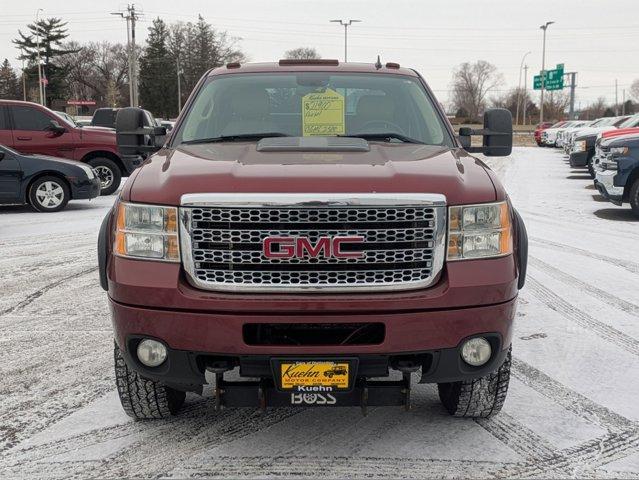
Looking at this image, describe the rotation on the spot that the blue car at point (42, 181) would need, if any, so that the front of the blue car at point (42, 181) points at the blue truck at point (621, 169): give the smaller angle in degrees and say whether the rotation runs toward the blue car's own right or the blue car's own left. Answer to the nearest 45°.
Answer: approximately 45° to the blue car's own right

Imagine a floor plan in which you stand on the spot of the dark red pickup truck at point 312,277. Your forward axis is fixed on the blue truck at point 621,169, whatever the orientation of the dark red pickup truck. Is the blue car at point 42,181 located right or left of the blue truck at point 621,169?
left

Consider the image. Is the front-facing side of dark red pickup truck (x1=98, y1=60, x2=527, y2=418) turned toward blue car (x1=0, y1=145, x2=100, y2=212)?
no

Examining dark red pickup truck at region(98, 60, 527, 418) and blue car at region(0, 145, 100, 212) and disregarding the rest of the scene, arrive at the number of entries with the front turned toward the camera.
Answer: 1

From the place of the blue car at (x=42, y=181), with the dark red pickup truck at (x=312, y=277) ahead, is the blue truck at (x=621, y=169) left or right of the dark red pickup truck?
left

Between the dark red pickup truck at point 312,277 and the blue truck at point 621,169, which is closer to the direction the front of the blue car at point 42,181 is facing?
the blue truck

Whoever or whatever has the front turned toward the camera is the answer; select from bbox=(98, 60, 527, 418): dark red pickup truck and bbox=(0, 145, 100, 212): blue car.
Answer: the dark red pickup truck

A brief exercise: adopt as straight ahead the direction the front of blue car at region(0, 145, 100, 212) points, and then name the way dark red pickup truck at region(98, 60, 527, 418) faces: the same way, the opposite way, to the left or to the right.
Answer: to the right

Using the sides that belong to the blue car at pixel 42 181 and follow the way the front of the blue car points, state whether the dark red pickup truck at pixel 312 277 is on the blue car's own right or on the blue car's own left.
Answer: on the blue car's own right

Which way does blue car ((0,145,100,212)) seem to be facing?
to the viewer's right

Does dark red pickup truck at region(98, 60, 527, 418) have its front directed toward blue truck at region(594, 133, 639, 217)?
no

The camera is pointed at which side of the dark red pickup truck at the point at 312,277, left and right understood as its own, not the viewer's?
front
